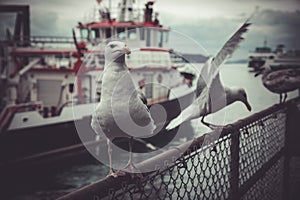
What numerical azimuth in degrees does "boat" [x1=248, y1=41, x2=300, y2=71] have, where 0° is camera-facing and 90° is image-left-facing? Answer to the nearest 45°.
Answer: approximately 90°

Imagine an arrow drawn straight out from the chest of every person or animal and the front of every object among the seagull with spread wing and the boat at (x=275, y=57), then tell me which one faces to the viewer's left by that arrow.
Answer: the boat

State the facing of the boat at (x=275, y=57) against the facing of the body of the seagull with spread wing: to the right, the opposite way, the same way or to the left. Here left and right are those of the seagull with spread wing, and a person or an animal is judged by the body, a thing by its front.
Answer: the opposite way

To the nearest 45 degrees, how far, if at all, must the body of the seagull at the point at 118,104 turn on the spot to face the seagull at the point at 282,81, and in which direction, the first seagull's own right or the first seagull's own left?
approximately 135° to the first seagull's own left

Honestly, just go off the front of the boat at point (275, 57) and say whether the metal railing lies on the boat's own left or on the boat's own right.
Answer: on the boat's own left

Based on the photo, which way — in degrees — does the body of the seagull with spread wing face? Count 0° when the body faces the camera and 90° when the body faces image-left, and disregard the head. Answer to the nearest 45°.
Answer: approximately 270°
